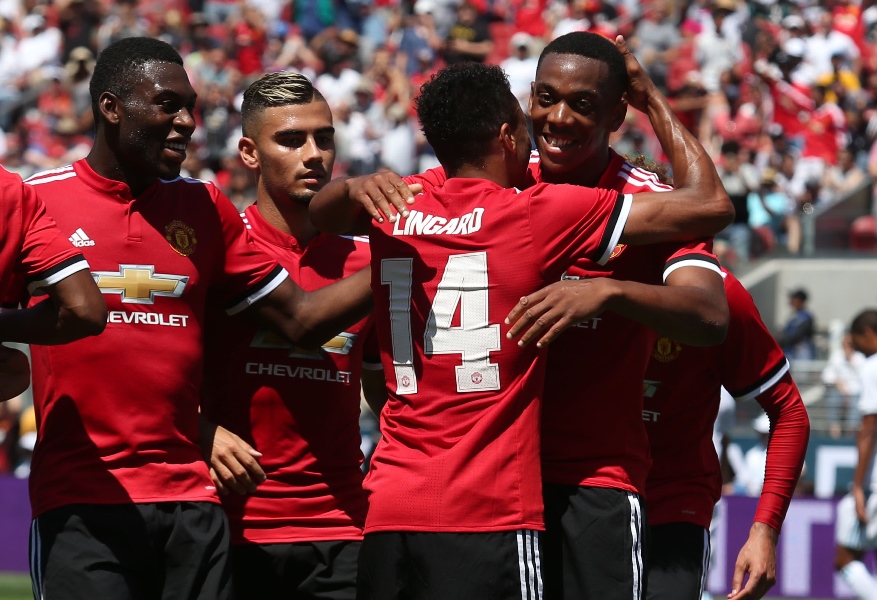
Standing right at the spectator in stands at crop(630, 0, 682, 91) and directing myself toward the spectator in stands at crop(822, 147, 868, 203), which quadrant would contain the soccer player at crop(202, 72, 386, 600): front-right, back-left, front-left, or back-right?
front-right

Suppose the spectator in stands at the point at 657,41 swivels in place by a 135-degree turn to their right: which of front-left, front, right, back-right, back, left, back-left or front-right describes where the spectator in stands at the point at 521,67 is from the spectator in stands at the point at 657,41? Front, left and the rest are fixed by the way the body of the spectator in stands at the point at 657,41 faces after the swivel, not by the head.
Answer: left

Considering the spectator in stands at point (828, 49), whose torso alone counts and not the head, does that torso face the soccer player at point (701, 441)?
yes

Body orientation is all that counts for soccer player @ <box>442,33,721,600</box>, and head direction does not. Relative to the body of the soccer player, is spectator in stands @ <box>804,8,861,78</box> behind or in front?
behind

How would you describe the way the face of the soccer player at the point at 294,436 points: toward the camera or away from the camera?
toward the camera

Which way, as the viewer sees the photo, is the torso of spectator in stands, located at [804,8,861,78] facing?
toward the camera

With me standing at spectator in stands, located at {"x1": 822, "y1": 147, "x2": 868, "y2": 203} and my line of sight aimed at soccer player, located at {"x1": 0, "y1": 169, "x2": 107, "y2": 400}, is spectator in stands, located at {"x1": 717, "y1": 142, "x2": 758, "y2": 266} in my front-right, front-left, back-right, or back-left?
front-right

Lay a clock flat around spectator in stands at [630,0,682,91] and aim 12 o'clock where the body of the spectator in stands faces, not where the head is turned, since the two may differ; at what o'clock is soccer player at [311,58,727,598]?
The soccer player is roughly at 12 o'clock from the spectator in stands.

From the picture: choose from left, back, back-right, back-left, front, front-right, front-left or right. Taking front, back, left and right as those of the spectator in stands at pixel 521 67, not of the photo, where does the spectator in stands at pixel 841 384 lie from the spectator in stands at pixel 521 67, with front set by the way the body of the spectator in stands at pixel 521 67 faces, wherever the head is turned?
front-left

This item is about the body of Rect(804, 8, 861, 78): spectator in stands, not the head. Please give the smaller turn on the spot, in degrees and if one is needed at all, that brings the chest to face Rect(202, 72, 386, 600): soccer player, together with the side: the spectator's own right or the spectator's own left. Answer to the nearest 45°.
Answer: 0° — they already face them

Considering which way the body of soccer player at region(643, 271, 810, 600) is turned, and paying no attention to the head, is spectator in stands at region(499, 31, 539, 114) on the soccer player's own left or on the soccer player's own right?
on the soccer player's own right

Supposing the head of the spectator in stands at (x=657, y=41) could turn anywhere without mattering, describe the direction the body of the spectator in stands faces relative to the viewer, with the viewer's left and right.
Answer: facing the viewer

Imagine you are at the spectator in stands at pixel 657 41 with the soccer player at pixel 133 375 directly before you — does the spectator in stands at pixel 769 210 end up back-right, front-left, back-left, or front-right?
front-left

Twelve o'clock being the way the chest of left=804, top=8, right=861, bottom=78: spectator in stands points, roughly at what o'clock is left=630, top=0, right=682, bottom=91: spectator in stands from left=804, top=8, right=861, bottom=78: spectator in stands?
left=630, top=0, right=682, bottom=91: spectator in stands is roughly at 3 o'clock from left=804, top=8, right=861, bottom=78: spectator in stands.

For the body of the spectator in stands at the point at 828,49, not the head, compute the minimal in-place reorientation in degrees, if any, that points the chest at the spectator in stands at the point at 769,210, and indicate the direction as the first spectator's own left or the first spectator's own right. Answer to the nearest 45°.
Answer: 0° — they already face them

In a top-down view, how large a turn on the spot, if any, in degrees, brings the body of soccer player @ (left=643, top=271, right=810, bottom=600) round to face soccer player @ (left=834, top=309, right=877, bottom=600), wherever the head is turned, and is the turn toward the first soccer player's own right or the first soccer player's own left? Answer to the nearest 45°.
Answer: approximately 135° to the first soccer player's own right

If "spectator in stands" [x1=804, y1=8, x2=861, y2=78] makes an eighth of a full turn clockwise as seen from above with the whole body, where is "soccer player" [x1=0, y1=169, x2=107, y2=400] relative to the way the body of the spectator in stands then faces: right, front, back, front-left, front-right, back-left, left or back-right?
front-left
